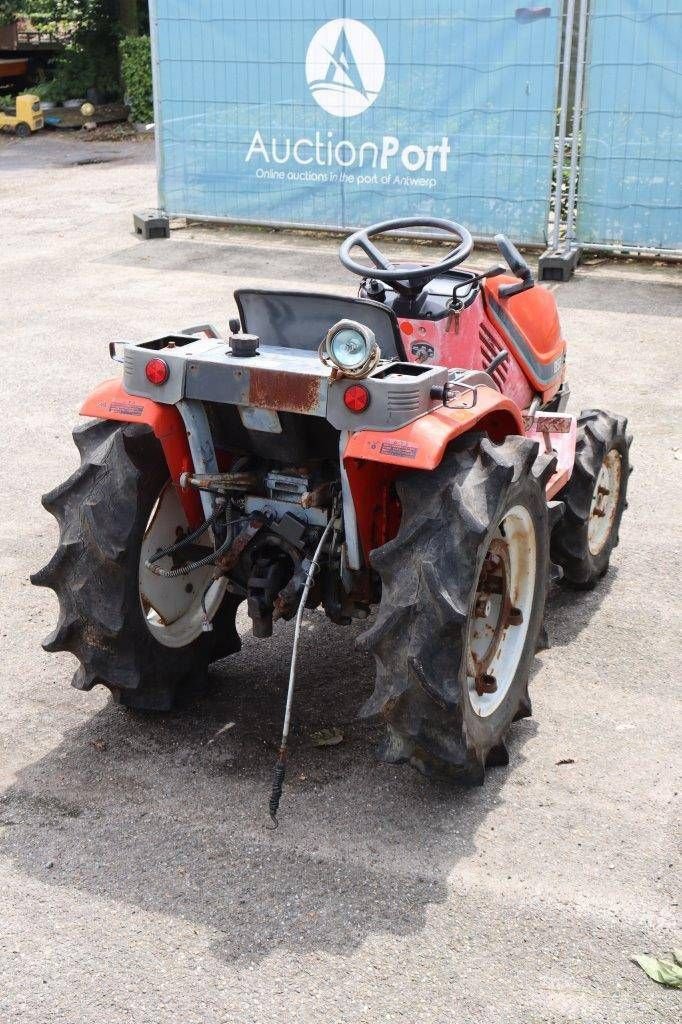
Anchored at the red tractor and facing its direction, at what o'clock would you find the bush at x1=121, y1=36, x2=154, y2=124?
The bush is roughly at 10 o'clock from the red tractor.

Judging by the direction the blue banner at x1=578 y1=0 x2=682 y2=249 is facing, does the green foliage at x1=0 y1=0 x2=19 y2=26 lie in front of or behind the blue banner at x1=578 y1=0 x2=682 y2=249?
behind

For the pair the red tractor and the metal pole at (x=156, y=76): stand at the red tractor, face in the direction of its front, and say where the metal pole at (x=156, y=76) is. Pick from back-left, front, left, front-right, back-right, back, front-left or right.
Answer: front-left

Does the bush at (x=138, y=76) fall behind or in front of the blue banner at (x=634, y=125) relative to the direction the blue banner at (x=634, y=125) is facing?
behind

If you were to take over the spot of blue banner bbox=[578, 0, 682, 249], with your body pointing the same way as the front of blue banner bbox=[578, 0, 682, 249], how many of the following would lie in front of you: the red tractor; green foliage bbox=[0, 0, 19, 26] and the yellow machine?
1

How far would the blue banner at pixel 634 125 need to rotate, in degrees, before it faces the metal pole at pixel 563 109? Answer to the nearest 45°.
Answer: approximately 90° to its right

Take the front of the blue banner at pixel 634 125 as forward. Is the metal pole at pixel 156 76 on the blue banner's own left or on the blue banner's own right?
on the blue banner's own right

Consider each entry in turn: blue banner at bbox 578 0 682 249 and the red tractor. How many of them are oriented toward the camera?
1

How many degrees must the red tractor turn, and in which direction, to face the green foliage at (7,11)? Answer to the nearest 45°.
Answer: approximately 45° to its left

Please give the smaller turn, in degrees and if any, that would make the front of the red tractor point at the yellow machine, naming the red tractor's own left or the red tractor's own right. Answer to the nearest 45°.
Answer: approximately 45° to the red tractor's own left

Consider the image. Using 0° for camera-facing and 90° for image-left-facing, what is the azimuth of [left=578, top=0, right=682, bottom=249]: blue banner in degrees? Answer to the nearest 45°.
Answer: approximately 0°

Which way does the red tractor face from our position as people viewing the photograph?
facing away from the viewer and to the right of the viewer
